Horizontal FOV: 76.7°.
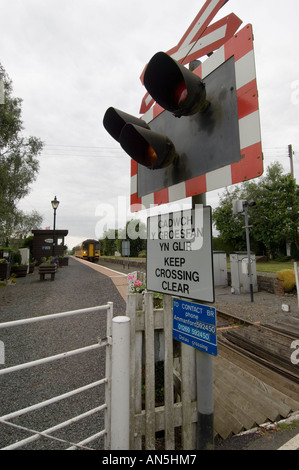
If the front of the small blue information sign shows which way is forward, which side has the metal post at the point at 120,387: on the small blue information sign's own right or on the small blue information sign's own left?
on the small blue information sign's own right

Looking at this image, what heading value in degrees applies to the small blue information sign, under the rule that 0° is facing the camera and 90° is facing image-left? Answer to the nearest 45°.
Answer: approximately 45°

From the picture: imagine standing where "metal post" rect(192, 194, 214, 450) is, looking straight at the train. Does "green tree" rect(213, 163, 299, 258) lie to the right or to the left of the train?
right

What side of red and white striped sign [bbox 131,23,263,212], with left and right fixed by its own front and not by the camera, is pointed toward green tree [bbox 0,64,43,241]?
right

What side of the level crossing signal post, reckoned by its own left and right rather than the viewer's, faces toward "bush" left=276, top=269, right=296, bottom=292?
back

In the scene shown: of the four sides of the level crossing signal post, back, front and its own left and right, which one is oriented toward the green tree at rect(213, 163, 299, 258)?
back

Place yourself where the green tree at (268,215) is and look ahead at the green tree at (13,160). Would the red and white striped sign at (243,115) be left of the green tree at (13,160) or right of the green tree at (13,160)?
left

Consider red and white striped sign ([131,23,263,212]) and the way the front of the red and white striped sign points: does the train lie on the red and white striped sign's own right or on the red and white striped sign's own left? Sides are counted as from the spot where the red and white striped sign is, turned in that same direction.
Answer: on the red and white striped sign's own right
